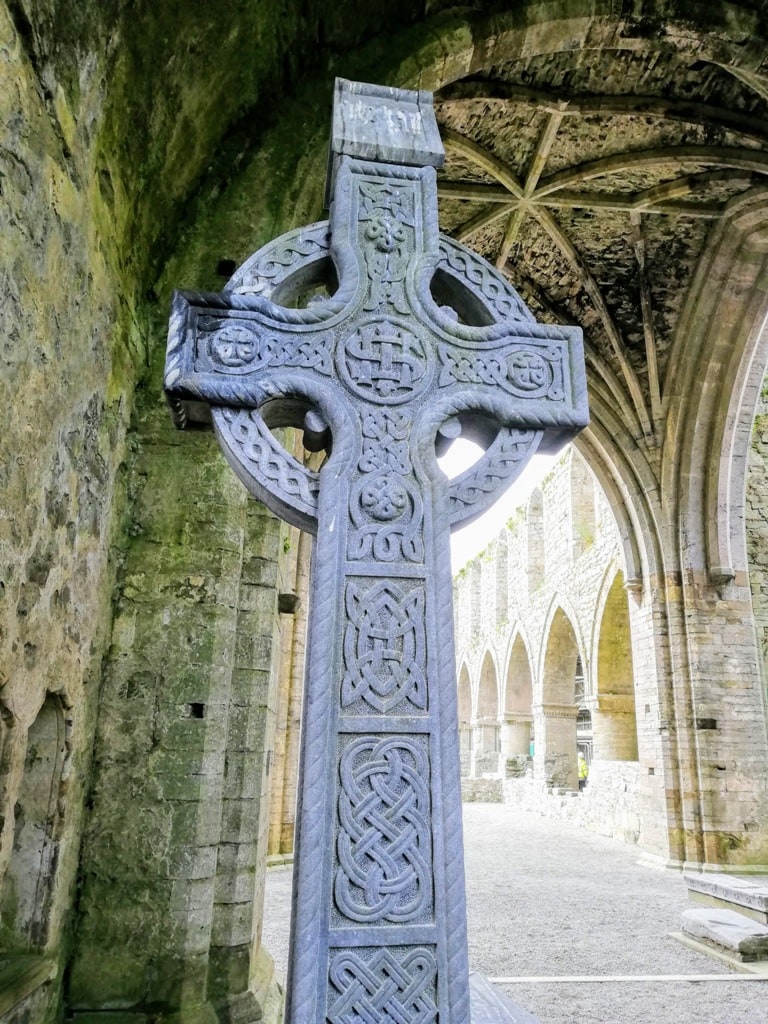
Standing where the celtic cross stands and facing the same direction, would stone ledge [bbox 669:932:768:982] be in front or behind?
behind

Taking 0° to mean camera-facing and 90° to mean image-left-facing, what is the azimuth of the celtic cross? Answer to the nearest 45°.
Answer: approximately 0°

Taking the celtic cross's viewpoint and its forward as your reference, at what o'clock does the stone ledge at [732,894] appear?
The stone ledge is roughly at 7 o'clock from the celtic cross.

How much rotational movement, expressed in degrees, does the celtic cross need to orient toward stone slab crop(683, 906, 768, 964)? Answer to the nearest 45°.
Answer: approximately 135° to its left
